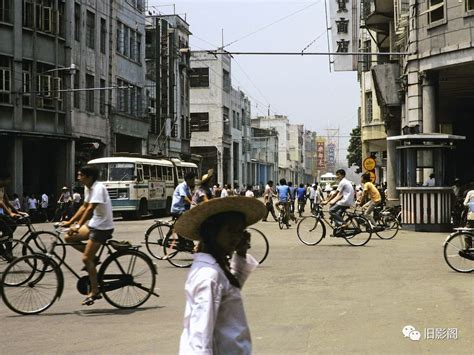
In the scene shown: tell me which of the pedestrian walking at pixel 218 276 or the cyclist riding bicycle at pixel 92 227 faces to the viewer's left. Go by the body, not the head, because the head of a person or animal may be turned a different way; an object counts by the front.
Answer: the cyclist riding bicycle

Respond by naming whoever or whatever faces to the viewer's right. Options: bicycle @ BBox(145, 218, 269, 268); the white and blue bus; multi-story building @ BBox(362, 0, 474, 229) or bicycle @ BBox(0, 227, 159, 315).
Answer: bicycle @ BBox(145, 218, 269, 268)

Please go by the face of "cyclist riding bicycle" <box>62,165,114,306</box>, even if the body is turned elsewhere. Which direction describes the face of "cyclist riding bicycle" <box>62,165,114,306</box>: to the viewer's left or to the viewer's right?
to the viewer's left

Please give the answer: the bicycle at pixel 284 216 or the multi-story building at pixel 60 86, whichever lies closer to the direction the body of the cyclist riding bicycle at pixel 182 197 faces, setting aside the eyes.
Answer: the bicycle

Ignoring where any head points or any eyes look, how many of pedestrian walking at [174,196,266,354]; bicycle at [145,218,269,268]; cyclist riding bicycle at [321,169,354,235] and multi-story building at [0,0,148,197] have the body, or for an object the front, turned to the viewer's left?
1

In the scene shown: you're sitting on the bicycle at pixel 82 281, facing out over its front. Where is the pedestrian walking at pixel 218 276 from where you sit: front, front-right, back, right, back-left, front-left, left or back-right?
left

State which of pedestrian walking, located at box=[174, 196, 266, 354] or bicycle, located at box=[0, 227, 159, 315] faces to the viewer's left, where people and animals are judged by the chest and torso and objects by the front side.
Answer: the bicycle

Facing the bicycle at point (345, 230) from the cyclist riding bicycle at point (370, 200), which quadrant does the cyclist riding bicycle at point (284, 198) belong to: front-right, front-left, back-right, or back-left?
back-right

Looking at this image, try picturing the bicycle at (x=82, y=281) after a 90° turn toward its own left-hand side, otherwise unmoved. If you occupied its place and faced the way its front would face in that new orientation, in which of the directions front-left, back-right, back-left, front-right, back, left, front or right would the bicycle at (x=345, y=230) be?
back-left

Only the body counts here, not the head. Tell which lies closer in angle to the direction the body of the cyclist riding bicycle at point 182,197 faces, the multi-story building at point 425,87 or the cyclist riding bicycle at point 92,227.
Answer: the multi-story building

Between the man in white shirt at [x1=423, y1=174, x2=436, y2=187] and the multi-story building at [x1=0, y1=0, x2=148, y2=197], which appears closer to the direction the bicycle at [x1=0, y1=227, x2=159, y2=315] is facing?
the multi-story building

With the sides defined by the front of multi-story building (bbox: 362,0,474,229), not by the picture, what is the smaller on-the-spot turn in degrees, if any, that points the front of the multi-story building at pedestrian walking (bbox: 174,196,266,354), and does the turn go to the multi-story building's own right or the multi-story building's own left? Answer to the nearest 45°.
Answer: approximately 45° to the multi-story building's own left

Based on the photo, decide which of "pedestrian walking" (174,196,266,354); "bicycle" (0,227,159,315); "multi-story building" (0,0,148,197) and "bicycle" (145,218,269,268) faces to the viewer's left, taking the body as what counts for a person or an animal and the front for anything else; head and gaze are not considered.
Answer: "bicycle" (0,227,159,315)

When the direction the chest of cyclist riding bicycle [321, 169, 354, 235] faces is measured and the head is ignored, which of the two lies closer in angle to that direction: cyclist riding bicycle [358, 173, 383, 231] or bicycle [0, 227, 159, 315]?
the bicycle

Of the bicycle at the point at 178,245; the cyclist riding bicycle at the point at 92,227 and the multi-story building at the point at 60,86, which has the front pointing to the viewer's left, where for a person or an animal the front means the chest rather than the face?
the cyclist riding bicycle
